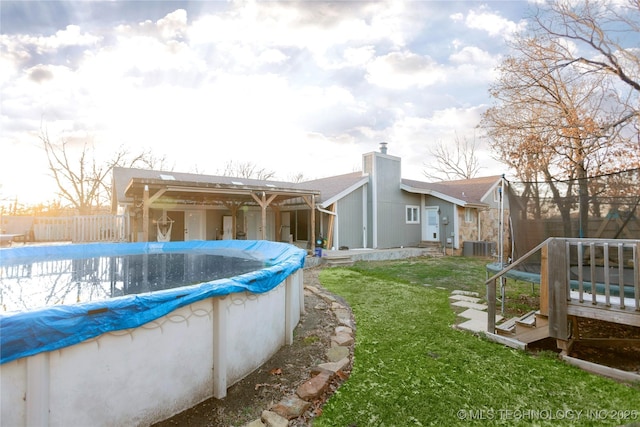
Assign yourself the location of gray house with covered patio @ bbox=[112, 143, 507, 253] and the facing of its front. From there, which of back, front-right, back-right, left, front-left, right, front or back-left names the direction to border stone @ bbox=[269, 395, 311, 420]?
back

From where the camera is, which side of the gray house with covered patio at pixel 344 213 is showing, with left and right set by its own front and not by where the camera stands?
back

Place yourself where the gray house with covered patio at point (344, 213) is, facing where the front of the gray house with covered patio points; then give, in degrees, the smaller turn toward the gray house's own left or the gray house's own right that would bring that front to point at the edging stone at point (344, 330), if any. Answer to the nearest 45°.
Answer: approximately 180°

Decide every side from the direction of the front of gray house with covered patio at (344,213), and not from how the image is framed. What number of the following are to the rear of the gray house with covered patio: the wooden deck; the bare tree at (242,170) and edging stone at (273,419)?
2

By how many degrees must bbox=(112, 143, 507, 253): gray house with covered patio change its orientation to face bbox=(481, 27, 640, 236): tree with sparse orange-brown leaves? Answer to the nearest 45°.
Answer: approximately 135° to its right

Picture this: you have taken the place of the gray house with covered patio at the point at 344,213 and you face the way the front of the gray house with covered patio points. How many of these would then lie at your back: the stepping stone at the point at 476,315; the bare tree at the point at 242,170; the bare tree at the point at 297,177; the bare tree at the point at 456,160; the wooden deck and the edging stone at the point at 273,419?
3

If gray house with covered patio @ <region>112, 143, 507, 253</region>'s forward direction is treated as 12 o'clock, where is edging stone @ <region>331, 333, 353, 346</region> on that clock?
The edging stone is roughly at 6 o'clock from the gray house with covered patio.
